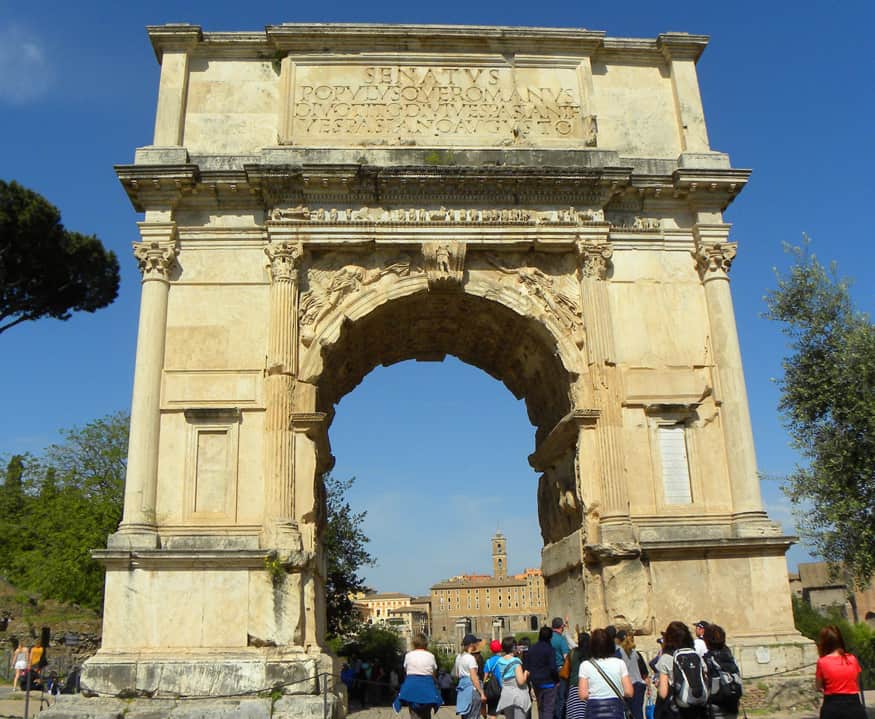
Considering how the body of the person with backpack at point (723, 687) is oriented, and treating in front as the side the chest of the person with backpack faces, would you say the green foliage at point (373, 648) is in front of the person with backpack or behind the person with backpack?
in front

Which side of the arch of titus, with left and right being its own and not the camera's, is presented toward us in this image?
front

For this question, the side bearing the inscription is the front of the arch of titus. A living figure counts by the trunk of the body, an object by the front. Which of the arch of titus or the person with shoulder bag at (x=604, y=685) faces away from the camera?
the person with shoulder bag

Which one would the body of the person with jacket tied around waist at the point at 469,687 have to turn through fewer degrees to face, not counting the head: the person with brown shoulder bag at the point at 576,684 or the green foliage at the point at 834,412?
the green foliage

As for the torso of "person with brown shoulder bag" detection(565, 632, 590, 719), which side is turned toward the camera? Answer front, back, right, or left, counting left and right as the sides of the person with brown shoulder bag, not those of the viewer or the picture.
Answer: back

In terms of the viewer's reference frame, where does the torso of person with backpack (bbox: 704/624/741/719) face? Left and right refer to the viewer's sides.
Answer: facing away from the viewer and to the left of the viewer

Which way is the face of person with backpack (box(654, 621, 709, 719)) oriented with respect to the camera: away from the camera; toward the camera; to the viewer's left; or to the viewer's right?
away from the camera

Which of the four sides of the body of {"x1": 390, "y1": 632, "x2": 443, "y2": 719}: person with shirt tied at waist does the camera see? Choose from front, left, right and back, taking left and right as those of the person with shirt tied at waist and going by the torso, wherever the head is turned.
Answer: back

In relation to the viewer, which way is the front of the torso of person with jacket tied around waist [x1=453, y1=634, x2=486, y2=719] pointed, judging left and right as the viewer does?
facing away from the viewer and to the right of the viewer

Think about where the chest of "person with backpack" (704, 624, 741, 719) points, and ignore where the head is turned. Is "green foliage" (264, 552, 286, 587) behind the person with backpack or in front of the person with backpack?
in front

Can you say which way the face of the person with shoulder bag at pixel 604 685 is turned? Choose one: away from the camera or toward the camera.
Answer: away from the camera

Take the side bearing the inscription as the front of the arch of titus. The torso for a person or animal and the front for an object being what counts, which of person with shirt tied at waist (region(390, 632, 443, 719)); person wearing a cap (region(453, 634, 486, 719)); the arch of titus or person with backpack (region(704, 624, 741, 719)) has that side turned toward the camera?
the arch of titus

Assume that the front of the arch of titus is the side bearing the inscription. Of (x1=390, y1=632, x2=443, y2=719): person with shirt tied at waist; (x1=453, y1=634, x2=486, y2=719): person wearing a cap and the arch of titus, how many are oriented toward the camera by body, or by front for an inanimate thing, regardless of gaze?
1

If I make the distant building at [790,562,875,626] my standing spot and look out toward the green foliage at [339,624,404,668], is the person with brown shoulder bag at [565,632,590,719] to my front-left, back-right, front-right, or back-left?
front-left

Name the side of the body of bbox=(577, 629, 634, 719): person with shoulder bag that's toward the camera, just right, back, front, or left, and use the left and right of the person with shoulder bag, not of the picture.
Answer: back
